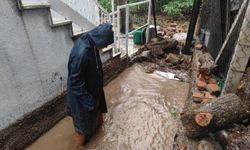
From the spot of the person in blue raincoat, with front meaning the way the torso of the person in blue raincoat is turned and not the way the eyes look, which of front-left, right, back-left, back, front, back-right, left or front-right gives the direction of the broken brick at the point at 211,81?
front

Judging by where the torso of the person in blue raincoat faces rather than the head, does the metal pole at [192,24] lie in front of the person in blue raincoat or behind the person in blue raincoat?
in front

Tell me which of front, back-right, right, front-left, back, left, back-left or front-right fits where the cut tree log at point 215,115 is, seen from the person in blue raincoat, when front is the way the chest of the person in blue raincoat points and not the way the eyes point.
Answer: front-right

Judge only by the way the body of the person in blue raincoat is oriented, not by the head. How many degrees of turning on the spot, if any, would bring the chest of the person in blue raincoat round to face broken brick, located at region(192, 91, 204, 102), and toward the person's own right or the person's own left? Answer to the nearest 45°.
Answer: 0° — they already face it

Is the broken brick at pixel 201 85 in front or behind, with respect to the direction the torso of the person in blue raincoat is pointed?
in front

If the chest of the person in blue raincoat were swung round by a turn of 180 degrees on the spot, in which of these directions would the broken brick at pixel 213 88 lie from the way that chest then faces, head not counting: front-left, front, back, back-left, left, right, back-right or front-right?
back

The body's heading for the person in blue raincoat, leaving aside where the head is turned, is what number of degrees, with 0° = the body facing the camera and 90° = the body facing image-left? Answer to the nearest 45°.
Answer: approximately 270°

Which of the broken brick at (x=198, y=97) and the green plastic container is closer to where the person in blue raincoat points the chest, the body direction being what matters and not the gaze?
the broken brick

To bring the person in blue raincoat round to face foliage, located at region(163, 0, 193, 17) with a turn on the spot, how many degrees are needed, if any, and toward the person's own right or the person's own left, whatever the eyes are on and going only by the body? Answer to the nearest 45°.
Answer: approximately 45° to the person's own left
